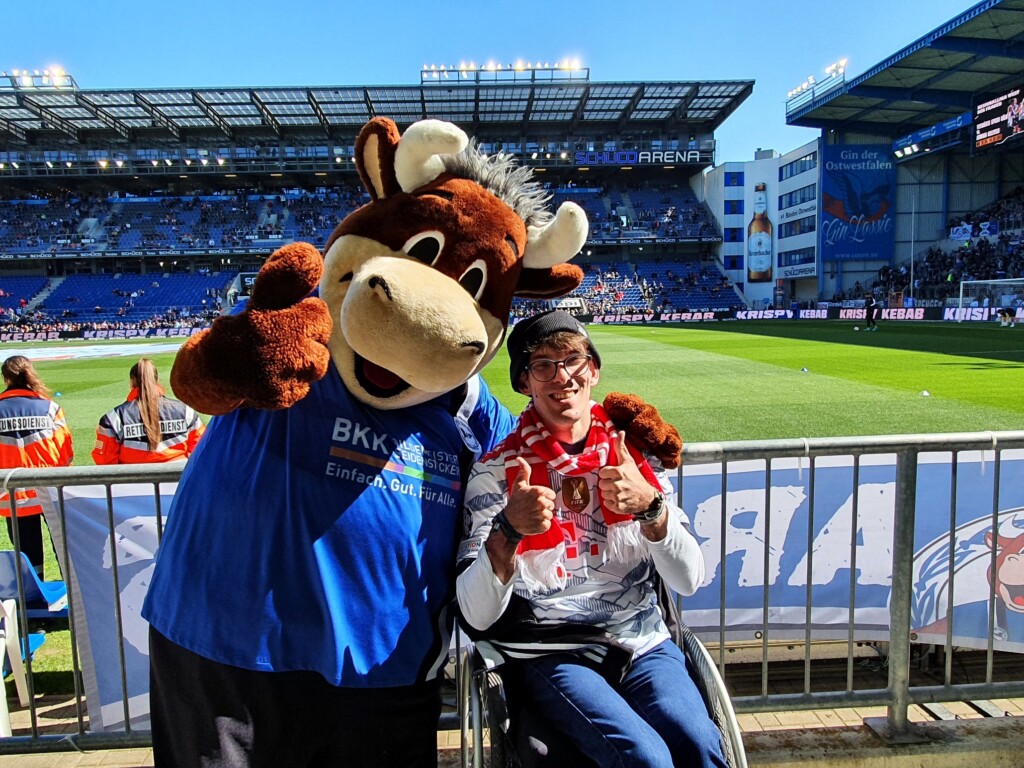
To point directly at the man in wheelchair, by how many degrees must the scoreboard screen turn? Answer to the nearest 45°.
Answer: approximately 45° to its left

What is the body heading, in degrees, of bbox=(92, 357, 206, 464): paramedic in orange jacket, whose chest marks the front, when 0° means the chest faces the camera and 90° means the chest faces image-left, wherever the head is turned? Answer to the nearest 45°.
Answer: approximately 180°

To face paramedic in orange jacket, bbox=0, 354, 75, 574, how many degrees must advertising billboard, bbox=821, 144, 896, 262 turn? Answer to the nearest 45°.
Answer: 0° — it already faces them

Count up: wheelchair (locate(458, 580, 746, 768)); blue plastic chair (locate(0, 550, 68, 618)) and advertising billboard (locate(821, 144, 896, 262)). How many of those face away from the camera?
0

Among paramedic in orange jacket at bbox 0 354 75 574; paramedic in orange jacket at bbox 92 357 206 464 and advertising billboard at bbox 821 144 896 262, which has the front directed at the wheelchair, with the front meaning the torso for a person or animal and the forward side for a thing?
the advertising billboard

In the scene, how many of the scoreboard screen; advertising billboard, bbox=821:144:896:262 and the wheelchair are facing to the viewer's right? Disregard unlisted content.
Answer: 0

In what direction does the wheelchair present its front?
toward the camera

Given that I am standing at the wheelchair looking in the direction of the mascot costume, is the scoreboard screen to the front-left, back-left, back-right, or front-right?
back-right

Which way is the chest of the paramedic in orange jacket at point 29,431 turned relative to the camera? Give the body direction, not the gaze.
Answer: away from the camera

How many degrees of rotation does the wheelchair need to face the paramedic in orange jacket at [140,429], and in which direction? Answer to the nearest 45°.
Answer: approximately 135° to its right

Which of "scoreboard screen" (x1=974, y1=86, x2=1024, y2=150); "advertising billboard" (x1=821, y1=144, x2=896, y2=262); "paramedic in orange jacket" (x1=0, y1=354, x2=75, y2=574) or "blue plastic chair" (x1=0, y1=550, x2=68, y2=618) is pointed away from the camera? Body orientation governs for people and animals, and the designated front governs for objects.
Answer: the paramedic in orange jacket

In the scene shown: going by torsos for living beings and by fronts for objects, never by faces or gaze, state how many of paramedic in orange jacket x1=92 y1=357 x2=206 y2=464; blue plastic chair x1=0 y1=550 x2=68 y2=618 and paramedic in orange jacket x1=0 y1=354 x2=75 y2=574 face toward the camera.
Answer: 0

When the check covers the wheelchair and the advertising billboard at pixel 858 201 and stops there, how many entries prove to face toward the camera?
2
